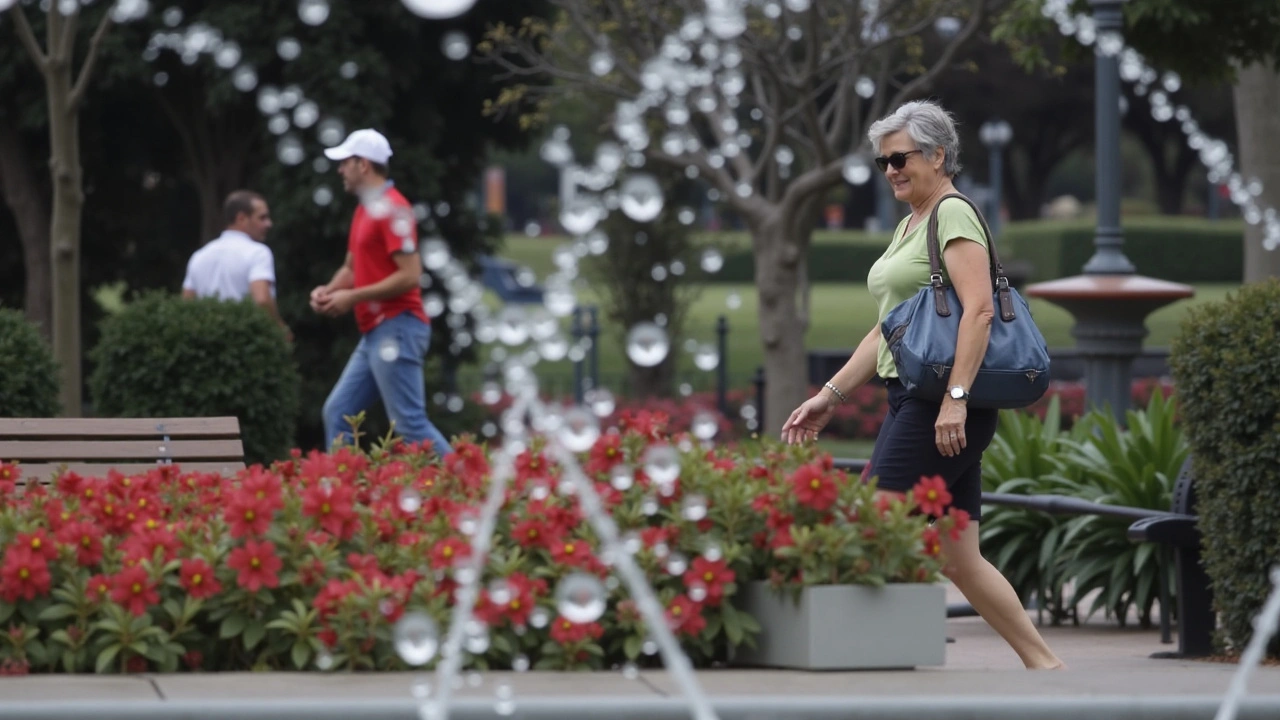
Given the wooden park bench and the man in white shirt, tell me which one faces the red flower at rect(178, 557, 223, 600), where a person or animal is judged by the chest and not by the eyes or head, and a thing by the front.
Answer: the wooden park bench

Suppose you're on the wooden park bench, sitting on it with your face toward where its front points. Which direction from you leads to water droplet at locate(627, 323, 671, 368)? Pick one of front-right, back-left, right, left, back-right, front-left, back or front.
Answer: front-left

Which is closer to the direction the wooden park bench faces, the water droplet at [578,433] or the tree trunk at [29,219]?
the water droplet

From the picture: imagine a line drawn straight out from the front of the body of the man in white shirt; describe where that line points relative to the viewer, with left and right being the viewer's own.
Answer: facing away from the viewer and to the right of the viewer

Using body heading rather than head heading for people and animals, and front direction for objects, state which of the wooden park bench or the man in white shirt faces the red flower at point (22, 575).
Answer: the wooden park bench

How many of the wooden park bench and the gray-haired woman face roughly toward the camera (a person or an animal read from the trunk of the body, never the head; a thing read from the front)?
1

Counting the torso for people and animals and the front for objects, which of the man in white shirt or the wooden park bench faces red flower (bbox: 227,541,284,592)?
the wooden park bench

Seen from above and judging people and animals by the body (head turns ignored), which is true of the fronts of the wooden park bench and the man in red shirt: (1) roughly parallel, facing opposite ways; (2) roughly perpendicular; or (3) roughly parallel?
roughly perpendicular

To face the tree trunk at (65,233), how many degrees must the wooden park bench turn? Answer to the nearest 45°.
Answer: approximately 180°

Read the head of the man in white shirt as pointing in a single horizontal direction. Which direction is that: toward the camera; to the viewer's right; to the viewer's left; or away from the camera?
to the viewer's right

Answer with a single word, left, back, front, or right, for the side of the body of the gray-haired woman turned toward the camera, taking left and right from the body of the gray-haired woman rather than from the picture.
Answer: left
